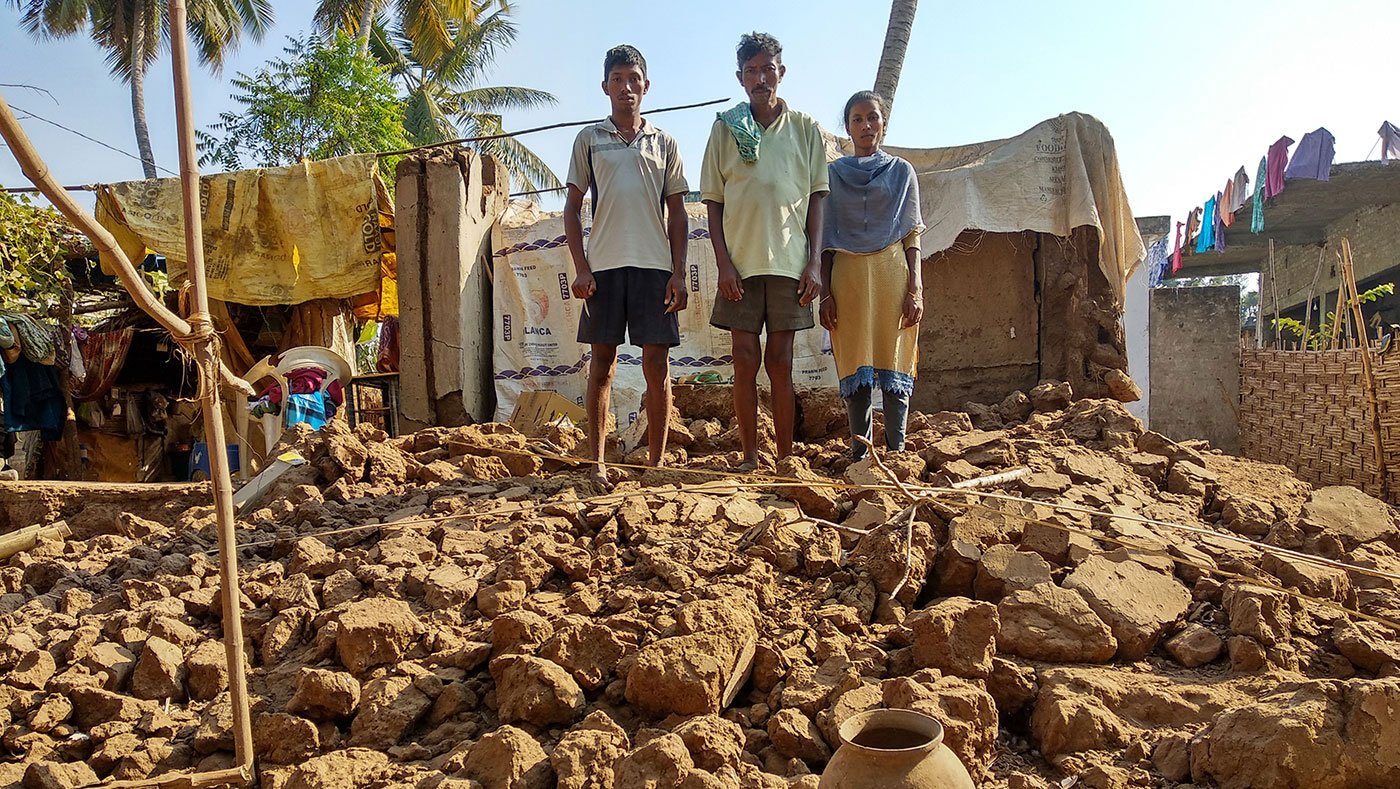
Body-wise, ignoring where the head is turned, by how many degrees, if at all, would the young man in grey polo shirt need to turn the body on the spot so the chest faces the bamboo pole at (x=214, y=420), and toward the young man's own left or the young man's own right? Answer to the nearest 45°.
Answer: approximately 45° to the young man's own right

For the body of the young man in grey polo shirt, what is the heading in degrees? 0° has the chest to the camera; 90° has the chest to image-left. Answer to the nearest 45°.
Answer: approximately 0°

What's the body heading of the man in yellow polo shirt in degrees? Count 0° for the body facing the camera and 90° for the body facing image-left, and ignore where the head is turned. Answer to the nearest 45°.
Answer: approximately 0°

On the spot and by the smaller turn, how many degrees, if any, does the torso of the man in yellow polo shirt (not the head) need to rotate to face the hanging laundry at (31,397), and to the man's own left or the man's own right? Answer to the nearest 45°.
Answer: approximately 135° to the man's own right

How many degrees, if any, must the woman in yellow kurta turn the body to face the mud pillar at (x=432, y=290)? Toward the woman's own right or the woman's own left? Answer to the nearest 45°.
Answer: approximately 135° to the woman's own right

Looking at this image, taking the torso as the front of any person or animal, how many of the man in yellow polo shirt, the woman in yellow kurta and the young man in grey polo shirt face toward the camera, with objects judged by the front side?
3

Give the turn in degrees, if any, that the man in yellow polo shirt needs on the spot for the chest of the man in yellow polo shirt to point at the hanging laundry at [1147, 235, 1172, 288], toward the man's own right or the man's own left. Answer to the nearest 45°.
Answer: approximately 135° to the man's own left

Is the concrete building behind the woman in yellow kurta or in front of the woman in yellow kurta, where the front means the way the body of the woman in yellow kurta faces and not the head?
behind
